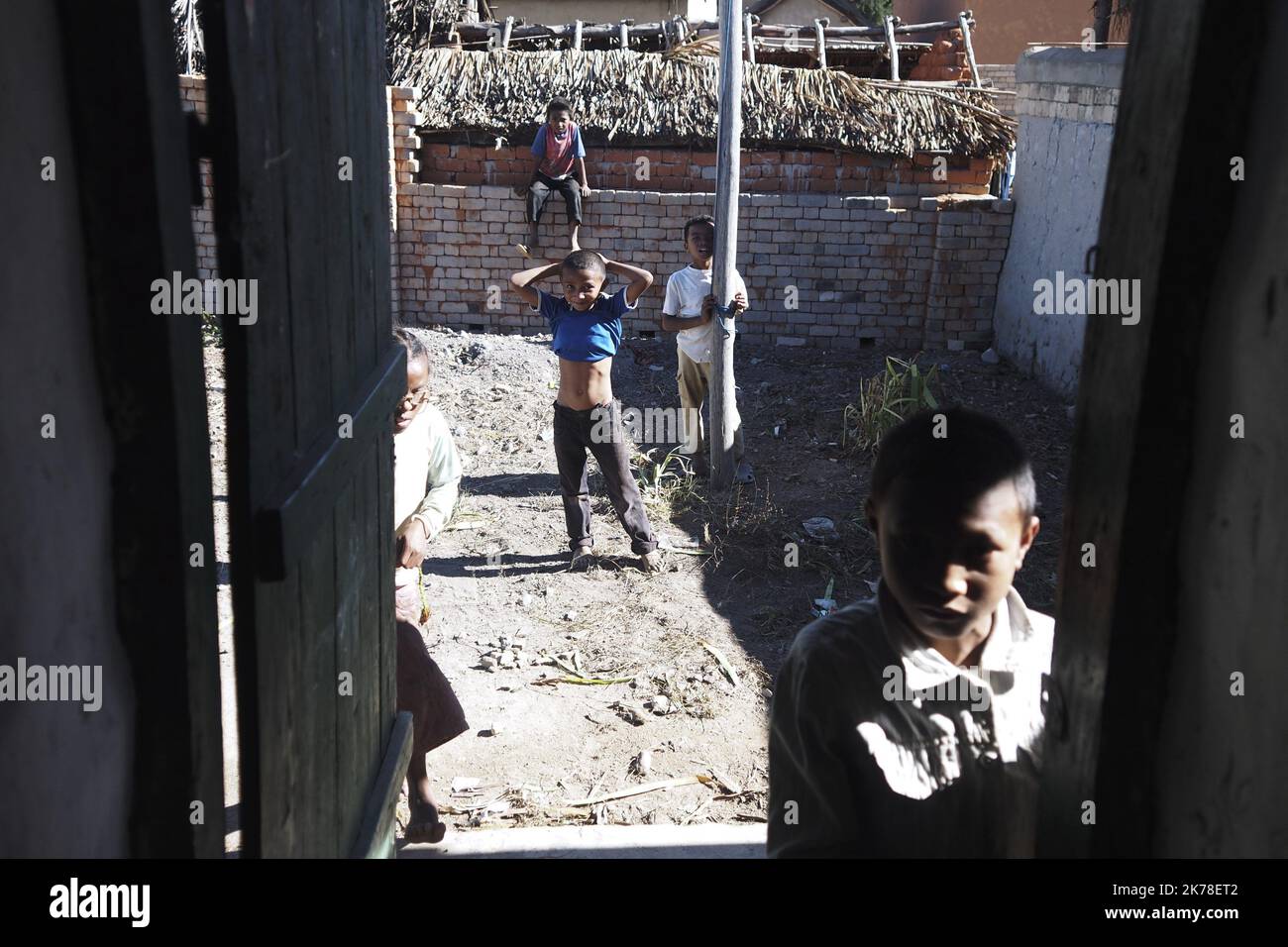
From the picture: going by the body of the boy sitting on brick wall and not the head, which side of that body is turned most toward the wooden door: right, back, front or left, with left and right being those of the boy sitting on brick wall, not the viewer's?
front

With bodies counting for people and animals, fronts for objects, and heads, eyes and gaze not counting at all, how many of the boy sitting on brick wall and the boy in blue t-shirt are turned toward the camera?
2

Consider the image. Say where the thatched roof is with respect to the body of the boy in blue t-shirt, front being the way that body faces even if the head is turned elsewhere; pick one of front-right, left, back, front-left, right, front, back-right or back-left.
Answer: back

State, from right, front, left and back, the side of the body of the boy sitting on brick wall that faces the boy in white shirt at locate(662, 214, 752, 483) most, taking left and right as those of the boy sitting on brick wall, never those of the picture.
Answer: front

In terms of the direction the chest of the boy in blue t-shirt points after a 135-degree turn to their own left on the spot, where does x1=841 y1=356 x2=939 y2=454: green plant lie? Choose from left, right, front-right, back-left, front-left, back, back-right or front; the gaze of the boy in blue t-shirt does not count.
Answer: front

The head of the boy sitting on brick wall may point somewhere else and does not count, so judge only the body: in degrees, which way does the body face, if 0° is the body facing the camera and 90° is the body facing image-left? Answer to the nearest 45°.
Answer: approximately 0°

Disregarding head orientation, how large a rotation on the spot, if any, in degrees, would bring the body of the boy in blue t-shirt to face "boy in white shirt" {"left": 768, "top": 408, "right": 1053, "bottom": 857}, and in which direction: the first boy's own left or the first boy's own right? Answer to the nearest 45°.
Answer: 0° — they already face them

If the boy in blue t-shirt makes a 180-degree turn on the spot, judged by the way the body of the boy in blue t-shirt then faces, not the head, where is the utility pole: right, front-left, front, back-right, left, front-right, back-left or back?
front-right
